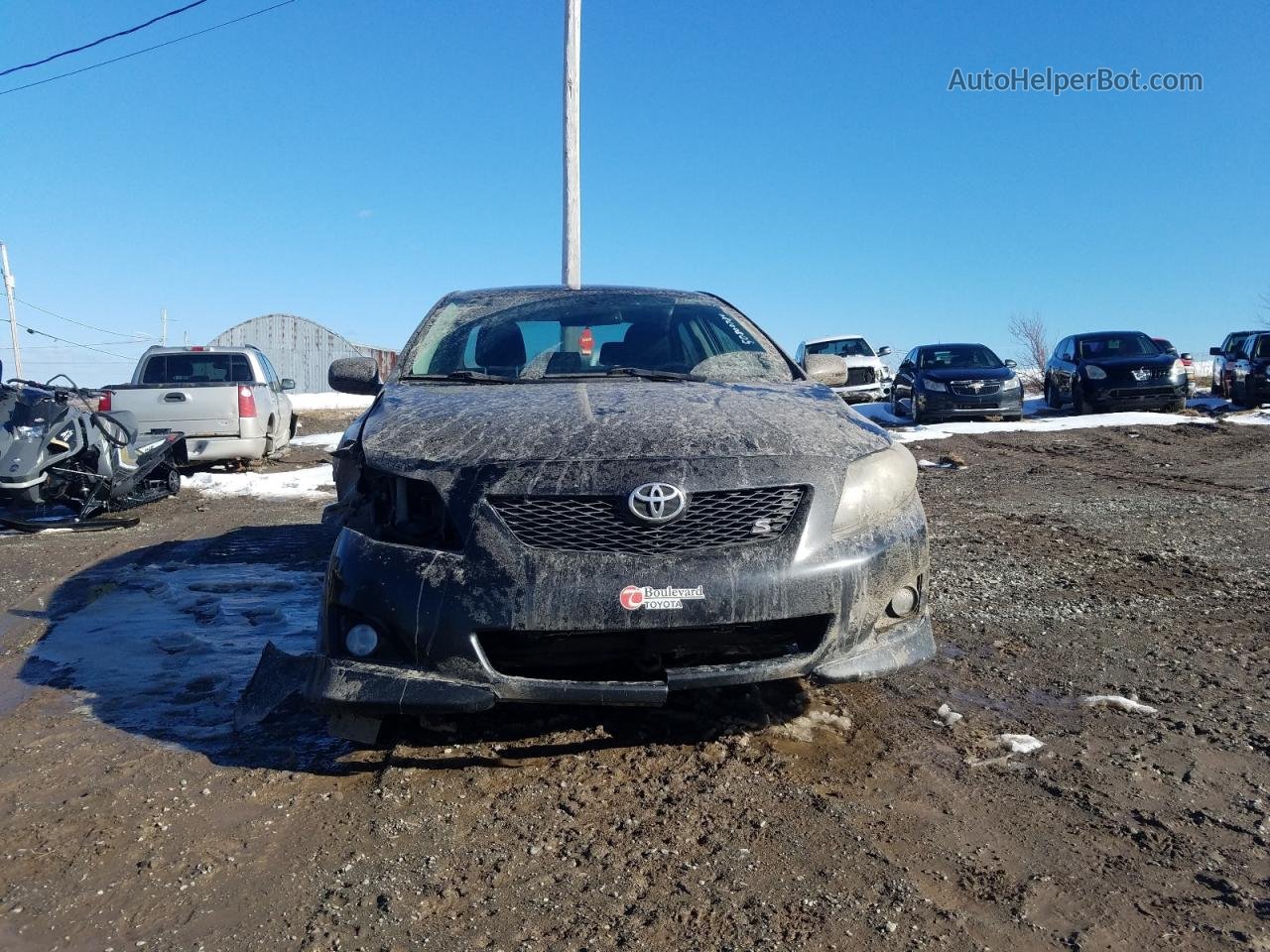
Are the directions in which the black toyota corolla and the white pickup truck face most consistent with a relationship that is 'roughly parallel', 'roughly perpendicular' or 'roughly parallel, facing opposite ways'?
roughly parallel

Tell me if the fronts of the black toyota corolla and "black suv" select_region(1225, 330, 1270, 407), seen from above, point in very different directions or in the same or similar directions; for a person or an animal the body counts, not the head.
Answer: same or similar directions

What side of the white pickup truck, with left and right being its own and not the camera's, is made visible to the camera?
front

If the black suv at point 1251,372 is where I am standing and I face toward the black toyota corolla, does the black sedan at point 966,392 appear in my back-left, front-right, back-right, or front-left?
front-right

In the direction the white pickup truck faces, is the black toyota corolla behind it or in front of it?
in front

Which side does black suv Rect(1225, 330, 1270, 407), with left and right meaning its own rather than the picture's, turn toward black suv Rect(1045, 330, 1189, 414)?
right

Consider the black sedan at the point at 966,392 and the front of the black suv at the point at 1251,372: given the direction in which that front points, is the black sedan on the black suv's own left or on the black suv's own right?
on the black suv's own right

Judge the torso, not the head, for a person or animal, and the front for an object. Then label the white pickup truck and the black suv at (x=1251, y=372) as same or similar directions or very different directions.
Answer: same or similar directions

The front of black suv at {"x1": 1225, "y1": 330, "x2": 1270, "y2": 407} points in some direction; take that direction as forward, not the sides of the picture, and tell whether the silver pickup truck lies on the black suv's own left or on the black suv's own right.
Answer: on the black suv's own right

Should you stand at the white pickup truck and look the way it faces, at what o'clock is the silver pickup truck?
The silver pickup truck is roughly at 1 o'clock from the white pickup truck.

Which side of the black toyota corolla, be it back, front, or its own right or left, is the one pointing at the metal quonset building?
back

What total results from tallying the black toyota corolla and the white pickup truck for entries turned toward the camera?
2

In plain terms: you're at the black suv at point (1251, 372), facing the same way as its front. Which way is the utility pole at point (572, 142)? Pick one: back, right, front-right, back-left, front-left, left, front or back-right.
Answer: right

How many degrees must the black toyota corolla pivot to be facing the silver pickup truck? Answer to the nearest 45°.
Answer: approximately 135° to its right
